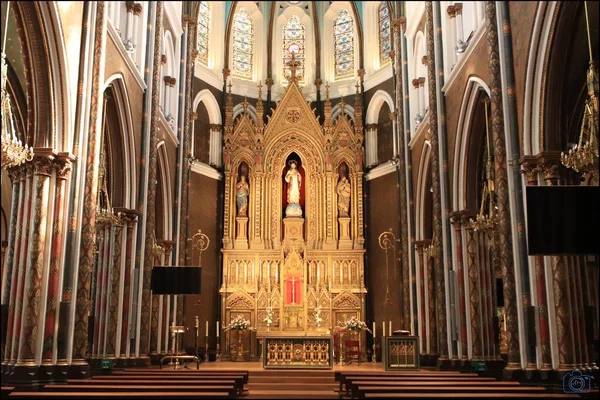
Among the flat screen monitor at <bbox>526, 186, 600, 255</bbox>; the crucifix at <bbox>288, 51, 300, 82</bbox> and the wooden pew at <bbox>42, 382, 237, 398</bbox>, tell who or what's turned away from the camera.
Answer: the wooden pew

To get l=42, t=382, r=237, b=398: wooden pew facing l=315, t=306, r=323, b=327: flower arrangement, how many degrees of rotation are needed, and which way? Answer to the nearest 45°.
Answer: approximately 45° to its right

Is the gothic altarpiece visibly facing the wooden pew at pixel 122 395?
yes

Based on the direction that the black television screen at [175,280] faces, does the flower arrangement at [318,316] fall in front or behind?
behind

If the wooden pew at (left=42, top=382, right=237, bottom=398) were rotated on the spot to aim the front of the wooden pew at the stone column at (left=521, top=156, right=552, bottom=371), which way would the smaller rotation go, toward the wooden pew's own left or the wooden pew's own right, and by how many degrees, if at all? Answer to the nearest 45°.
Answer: approximately 90° to the wooden pew's own right

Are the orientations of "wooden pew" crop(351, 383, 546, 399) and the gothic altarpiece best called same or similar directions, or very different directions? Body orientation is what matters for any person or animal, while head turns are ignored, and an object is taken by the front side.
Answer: very different directions

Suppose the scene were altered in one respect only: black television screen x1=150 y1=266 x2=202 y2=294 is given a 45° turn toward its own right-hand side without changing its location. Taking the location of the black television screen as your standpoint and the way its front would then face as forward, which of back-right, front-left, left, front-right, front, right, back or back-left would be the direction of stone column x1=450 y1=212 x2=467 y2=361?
back-left

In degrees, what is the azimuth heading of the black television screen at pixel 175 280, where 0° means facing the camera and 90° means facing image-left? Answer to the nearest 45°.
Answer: approximately 0°

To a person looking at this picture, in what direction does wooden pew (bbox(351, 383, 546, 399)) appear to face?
facing away from the viewer

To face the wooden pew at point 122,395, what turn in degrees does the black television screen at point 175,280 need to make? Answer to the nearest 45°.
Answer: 0° — it already faces it

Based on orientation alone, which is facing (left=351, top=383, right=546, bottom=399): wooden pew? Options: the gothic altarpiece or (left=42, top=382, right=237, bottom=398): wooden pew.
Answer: the gothic altarpiece

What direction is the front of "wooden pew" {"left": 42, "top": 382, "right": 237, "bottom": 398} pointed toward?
away from the camera
